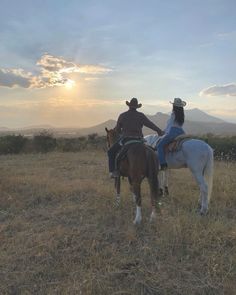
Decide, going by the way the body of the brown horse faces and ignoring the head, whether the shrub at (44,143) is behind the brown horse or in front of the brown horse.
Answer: in front

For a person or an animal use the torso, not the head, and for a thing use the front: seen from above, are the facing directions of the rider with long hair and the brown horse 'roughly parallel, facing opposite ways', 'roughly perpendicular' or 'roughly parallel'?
roughly parallel

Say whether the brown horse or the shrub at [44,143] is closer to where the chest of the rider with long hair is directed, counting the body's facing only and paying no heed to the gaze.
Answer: the shrub

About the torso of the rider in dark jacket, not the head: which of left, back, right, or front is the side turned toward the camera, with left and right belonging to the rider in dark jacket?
back

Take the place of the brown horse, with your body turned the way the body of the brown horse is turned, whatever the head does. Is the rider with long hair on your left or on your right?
on your right

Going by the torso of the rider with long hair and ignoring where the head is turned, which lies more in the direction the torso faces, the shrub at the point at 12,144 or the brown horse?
the shrub

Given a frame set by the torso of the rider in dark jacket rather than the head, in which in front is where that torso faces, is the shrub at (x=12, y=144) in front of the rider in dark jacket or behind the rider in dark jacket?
in front

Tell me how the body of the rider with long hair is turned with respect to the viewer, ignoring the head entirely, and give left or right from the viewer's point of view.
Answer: facing away from the viewer and to the left of the viewer

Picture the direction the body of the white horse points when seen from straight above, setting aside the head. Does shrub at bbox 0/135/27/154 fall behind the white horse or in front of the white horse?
in front

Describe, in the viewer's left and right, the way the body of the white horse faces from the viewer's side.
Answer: facing away from the viewer and to the left of the viewer

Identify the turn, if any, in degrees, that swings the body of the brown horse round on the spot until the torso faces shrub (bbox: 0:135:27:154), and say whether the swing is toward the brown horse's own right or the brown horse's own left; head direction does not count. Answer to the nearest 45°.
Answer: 0° — it already faces it

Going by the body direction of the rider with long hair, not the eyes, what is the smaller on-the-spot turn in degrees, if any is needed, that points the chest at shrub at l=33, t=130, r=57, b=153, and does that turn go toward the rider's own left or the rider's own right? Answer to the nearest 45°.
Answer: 0° — they already face it

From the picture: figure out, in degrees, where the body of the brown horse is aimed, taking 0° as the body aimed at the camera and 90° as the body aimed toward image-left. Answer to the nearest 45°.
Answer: approximately 135°

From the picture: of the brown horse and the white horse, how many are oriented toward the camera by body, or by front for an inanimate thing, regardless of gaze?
0
